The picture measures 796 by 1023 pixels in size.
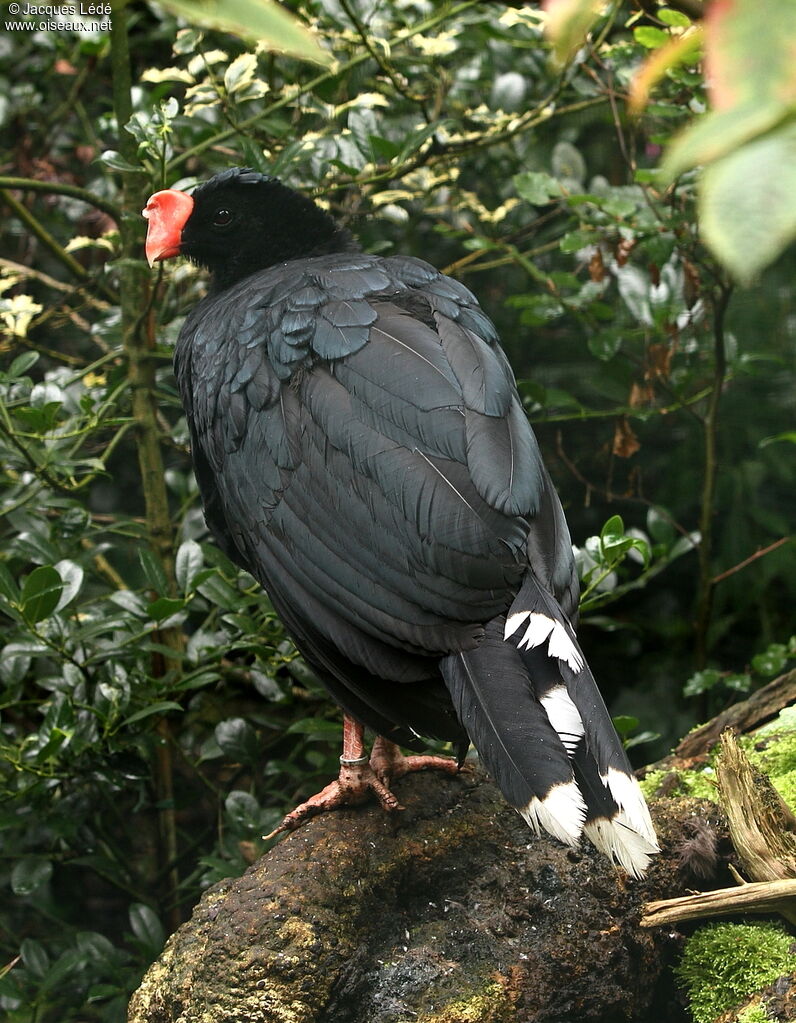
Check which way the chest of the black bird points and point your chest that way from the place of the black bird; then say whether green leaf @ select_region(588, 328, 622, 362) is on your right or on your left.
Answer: on your right

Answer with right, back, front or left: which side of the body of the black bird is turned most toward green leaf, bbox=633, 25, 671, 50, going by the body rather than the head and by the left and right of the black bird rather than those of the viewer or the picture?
right

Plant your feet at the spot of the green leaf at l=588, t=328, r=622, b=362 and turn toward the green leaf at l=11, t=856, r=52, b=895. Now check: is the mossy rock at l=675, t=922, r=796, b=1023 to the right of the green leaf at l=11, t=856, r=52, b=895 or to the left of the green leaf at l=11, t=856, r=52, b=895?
left

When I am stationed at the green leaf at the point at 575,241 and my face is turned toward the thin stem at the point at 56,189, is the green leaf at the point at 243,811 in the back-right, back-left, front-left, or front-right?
front-left

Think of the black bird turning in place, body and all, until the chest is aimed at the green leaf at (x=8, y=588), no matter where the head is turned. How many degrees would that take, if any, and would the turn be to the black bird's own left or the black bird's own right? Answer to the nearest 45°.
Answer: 0° — it already faces it

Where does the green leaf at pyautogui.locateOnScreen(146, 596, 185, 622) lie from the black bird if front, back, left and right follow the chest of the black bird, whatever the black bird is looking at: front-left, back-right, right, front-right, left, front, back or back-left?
front

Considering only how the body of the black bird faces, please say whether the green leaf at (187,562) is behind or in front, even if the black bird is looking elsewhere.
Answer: in front

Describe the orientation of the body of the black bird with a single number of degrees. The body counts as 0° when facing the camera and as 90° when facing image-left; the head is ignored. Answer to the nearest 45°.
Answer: approximately 135°
